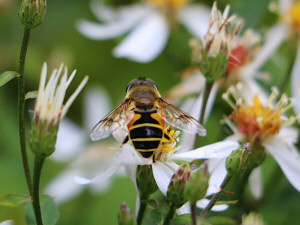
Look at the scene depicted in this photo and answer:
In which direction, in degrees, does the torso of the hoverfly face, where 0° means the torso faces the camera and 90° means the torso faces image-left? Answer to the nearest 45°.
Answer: approximately 180°
